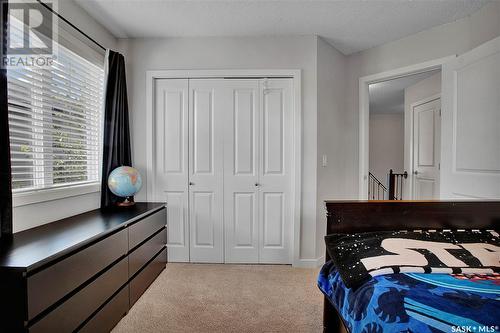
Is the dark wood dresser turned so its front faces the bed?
yes

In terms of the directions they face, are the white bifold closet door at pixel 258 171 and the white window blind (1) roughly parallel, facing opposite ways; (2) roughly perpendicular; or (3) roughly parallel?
roughly perpendicular

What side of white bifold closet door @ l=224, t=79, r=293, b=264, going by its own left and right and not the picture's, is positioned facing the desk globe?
right

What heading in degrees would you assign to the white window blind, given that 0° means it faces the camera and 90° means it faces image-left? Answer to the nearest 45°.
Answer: approximately 315°

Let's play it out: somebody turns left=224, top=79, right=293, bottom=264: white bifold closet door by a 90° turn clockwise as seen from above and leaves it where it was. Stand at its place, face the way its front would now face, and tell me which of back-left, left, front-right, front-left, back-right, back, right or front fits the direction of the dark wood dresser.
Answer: front-left

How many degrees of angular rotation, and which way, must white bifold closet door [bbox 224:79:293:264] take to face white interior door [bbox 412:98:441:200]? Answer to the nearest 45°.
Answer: approximately 135° to its left

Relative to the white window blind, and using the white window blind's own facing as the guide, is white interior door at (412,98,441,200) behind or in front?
in front

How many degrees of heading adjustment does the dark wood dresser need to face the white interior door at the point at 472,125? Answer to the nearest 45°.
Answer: approximately 45° to its left

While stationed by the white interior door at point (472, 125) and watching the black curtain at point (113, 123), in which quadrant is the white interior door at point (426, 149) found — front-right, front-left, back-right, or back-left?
back-right
